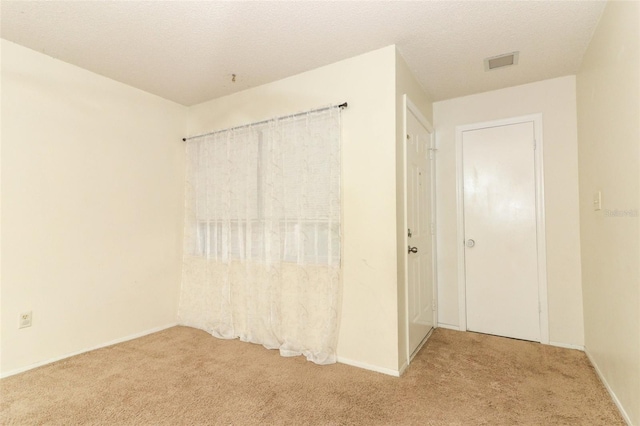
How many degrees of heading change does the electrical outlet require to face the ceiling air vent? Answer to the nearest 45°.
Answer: approximately 45° to its left

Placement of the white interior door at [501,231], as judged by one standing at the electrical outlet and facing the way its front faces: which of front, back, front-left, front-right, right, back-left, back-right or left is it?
front-left

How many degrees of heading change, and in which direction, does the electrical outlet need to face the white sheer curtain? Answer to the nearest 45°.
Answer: approximately 45° to its left
